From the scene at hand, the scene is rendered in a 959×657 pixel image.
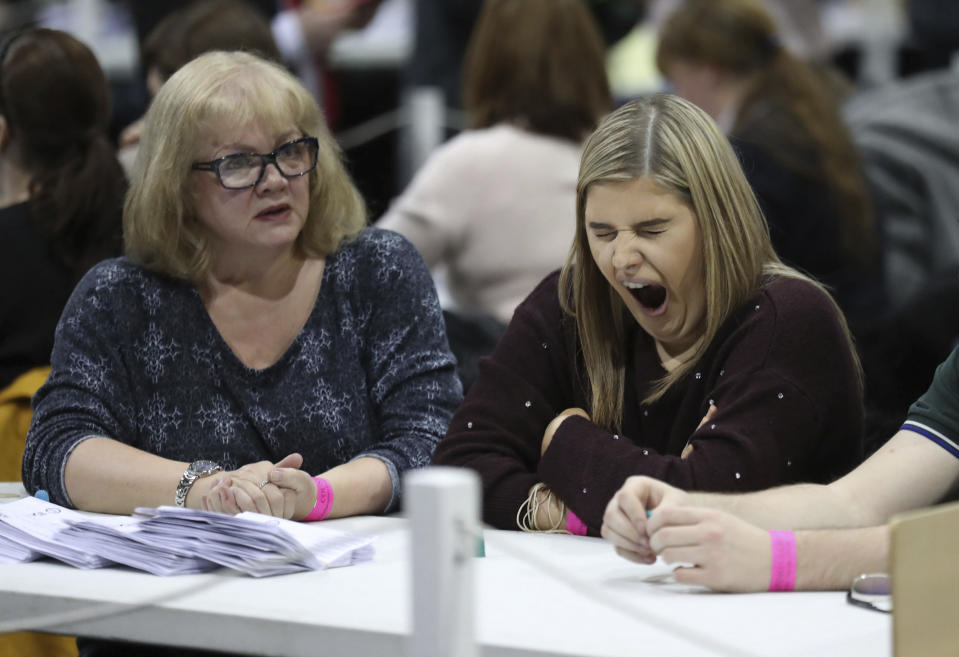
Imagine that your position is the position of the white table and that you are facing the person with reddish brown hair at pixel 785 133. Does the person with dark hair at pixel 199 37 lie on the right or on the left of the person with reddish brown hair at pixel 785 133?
left

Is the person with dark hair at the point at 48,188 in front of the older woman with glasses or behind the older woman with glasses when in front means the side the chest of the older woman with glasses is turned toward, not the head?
behind

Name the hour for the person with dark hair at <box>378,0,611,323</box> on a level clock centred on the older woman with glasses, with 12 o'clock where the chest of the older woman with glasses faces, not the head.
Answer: The person with dark hair is roughly at 7 o'clock from the older woman with glasses.

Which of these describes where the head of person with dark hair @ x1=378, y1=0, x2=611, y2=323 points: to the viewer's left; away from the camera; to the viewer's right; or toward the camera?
away from the camera

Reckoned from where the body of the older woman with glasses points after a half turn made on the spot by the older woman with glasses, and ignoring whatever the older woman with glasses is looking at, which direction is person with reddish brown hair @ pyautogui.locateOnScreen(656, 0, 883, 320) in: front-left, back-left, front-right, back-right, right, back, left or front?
front-right

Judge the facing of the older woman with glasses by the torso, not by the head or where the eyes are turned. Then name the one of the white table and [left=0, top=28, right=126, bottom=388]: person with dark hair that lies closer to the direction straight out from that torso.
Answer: the white table

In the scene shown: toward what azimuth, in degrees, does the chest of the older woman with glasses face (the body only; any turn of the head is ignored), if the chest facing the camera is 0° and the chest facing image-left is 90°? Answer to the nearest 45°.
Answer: approximately 0°

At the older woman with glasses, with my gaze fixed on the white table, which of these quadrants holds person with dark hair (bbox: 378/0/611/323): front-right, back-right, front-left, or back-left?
back-left
